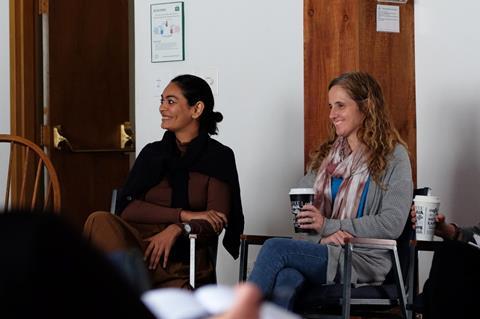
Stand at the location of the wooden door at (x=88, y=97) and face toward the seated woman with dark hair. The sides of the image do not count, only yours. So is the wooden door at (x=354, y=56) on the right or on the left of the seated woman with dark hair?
left

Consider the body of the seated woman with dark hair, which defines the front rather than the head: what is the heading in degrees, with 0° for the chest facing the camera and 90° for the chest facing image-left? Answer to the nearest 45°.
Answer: approximately 45°

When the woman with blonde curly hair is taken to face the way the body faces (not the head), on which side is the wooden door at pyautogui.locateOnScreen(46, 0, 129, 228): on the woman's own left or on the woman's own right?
on the woman's own right

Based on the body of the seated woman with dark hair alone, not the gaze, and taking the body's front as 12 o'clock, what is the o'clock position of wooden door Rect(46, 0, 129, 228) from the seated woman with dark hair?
The wooden door is roughly at 4 o'clock from the seated woman with dark hair.

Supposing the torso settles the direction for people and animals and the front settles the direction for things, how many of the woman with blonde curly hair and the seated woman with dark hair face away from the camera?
0

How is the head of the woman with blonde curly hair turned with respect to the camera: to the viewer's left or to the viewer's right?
to the viewer's left

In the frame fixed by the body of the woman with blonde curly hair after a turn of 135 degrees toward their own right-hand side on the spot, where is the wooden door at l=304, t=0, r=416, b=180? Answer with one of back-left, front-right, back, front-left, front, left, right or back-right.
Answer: front
